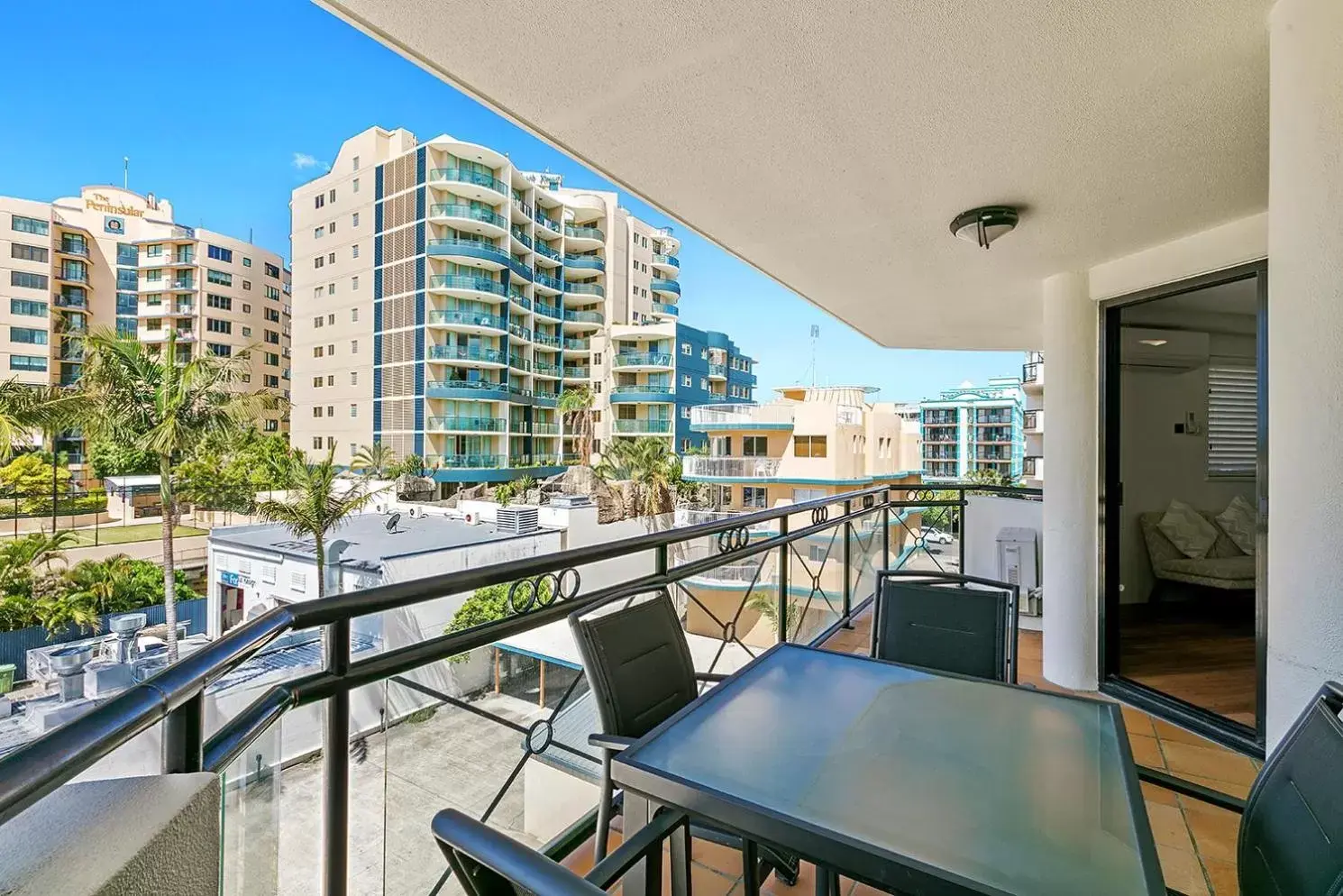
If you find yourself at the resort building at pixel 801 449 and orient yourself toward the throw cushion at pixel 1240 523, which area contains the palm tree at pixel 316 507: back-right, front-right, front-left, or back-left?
front-right

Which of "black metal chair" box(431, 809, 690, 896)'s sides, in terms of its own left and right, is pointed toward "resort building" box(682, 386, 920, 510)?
front

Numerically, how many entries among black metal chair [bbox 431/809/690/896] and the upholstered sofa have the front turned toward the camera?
1

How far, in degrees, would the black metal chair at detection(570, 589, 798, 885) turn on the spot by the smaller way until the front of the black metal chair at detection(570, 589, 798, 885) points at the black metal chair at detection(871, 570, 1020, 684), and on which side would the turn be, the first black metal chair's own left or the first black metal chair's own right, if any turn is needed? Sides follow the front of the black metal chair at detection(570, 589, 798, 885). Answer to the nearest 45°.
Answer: approximately 90° to the first black metal chair's own left

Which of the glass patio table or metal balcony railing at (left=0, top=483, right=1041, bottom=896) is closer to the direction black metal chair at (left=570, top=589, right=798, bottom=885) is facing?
the glass patio table

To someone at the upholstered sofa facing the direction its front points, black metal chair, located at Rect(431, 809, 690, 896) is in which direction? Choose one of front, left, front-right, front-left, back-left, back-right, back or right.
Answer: front

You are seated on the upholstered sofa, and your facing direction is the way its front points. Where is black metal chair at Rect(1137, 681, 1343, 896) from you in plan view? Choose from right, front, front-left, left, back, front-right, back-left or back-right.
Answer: front

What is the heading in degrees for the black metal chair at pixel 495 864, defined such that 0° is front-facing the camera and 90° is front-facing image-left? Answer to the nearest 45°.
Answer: approximately 225°

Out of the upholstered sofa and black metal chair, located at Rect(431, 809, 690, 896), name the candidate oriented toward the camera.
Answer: the upholstered sofa

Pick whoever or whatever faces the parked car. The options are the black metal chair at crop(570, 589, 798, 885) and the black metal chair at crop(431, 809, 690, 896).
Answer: the black metal chair at crop(431, 809, 690, 896)

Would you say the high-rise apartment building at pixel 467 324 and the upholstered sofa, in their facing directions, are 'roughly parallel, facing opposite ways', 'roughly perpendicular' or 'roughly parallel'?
roughly perpendicular

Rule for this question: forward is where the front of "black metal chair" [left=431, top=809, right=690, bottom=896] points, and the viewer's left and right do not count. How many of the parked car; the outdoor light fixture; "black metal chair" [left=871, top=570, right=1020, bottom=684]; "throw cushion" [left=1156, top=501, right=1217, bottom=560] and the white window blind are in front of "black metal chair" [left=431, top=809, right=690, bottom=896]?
5

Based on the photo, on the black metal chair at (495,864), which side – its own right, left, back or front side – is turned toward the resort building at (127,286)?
left

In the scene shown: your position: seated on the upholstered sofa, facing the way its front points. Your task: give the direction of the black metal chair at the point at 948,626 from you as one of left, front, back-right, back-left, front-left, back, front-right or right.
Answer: front

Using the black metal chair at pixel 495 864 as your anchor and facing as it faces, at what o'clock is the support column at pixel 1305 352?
The support column is roughly at 1 o'clock from the black metal chair.

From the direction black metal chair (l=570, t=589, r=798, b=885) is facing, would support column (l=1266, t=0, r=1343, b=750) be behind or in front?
in front
